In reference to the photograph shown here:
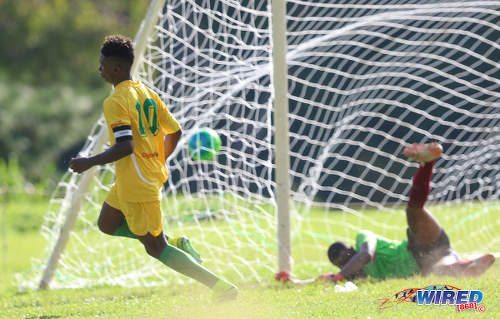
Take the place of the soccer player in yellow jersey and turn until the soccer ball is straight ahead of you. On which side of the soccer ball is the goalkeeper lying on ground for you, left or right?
right

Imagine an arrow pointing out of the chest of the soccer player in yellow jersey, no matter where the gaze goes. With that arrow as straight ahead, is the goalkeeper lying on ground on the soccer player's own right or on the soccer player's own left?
on the soccer player's own right

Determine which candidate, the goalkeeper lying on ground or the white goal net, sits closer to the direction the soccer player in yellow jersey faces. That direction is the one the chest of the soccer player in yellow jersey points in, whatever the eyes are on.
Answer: the white goal net
